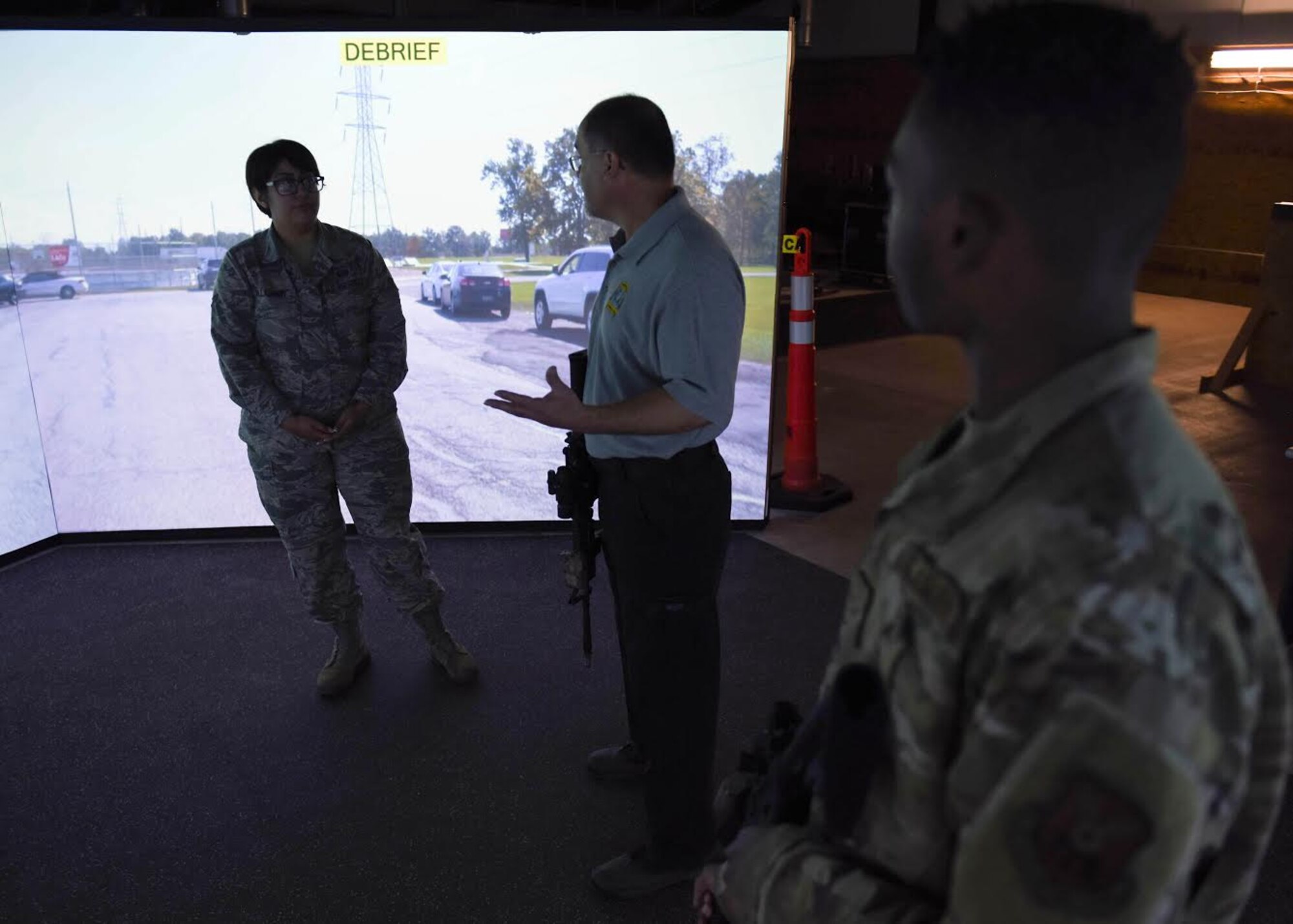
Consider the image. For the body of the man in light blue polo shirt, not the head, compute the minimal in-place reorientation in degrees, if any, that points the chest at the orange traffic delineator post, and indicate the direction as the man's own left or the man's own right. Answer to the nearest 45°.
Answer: approximately 90° to the man's own right

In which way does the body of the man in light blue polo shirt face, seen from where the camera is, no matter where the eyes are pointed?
to the viewer's left
